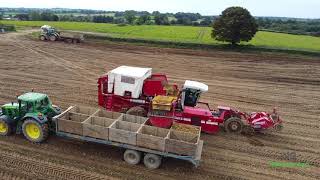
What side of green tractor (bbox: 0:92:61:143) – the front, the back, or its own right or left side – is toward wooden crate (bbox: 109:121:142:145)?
back

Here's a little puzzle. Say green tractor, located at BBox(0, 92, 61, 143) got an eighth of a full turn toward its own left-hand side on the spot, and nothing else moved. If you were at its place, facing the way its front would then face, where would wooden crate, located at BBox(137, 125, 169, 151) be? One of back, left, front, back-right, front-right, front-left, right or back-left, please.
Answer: back-left

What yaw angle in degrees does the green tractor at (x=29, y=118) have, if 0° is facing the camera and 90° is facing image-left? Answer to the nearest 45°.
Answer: approximately 135°

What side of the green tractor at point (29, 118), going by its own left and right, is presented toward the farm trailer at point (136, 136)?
back

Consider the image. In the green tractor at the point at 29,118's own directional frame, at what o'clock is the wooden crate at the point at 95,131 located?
The wooden crate is roughly at 6 o'clock from the green tractor.

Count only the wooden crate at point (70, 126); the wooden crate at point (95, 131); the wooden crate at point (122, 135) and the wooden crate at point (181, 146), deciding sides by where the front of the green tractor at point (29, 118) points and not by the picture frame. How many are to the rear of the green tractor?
4

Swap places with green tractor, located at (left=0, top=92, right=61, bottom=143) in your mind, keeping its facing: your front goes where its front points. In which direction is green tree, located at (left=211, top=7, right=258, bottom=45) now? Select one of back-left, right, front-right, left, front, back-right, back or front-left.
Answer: right

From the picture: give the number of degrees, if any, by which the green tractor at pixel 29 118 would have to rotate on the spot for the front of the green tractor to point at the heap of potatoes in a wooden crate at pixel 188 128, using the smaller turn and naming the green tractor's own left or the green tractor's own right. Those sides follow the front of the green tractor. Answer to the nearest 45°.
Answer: approximately 180°

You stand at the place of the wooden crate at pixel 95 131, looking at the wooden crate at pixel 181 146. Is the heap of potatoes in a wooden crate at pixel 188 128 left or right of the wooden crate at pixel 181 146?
left

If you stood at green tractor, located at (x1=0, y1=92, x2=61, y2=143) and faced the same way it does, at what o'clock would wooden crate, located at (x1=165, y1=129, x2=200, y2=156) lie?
The wooden crate is roughly at 6 o'clock from the green tractor.

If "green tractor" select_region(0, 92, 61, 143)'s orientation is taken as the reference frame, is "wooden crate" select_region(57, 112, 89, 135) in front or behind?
behind

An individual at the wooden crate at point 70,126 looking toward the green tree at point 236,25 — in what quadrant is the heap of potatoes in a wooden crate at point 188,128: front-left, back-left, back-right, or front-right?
front-right

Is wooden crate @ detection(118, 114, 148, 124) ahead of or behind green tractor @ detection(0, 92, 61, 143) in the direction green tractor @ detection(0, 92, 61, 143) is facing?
behind
